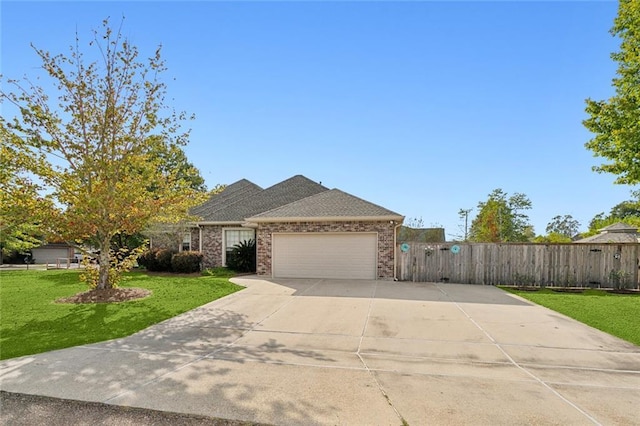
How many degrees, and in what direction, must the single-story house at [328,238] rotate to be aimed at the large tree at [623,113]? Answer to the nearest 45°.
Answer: approximately 45° to its left

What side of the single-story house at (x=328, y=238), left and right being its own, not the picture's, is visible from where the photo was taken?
front

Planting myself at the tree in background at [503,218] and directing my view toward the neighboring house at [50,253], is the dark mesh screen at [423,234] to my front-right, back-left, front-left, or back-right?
front-left
